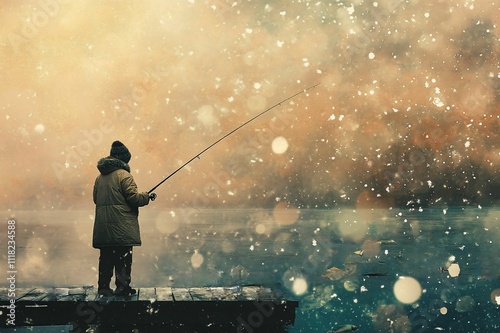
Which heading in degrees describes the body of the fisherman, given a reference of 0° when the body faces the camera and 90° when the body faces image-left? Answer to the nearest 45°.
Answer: approximately 225°
